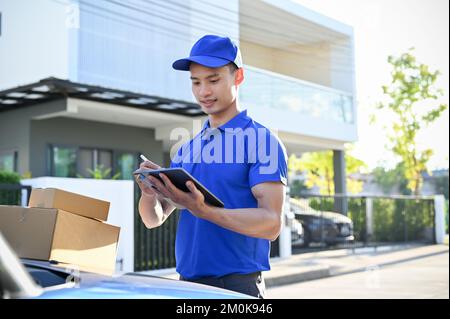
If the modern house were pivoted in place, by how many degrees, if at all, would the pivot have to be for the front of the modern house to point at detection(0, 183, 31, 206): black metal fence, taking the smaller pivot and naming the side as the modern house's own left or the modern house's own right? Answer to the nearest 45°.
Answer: approximately 45° to the modern house's own right

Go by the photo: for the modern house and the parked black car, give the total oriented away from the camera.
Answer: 0

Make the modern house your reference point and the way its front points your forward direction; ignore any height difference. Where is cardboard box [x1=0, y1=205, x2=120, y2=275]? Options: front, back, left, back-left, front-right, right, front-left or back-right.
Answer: front-right

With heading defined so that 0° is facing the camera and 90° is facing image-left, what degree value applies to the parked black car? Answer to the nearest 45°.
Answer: approximately 315°

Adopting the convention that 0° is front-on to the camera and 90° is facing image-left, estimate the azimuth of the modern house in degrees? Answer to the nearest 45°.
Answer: approximately 315°
